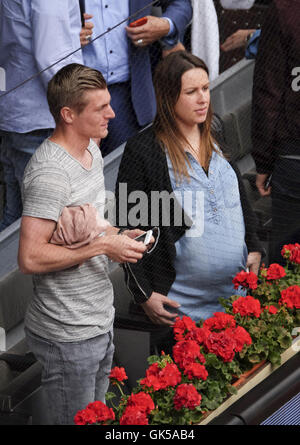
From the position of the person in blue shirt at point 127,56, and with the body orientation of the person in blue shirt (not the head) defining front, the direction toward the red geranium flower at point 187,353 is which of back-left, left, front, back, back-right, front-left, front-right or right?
front-left

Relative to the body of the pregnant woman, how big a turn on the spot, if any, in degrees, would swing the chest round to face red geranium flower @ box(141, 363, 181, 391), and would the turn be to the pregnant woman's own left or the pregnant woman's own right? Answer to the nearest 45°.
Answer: approximately 45° to the pregnant woman's own right

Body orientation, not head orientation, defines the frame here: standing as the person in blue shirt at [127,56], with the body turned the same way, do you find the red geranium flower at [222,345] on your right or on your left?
on your left

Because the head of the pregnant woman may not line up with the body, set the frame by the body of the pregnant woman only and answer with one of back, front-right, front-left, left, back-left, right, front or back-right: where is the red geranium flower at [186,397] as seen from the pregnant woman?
front-right

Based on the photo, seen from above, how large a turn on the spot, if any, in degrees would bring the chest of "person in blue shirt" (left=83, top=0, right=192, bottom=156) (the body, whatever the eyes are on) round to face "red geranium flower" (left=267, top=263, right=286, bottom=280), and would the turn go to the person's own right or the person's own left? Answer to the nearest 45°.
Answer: approximately 90° to the person's own left

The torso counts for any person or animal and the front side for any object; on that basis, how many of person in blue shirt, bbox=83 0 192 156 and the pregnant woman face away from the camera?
0

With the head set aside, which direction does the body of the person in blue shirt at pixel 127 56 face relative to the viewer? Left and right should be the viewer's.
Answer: facing the viewer and to the left of the viewer

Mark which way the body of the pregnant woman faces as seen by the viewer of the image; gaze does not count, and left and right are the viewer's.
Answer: facing the viewer and to the right of the viewer

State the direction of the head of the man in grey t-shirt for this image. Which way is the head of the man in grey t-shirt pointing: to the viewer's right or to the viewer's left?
to the viewer's right
